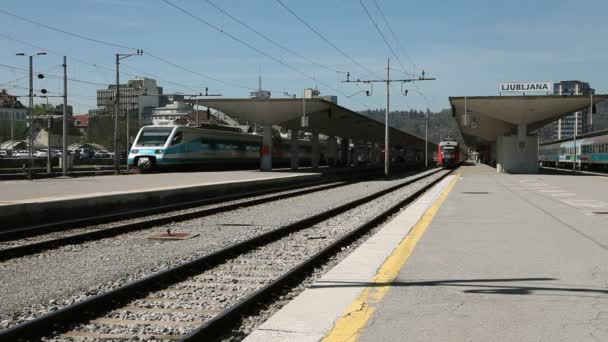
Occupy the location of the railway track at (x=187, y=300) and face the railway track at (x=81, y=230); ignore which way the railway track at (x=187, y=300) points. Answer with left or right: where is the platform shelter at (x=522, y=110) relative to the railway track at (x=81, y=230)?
right

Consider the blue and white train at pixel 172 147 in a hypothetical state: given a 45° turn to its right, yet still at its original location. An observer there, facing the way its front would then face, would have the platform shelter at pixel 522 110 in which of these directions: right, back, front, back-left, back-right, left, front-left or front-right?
back

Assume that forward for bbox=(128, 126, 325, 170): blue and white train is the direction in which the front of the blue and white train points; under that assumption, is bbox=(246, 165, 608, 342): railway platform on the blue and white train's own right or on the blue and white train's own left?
on the blue and white train's own left

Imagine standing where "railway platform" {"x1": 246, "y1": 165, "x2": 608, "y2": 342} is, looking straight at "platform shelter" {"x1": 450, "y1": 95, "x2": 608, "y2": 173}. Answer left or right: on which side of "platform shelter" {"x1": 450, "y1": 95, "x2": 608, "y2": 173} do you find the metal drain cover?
left

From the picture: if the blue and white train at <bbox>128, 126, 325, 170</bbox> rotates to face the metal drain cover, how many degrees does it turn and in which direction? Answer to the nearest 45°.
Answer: approximately 45° to its left

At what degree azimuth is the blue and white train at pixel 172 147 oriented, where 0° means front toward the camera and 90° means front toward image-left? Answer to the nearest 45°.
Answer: approximately 45°

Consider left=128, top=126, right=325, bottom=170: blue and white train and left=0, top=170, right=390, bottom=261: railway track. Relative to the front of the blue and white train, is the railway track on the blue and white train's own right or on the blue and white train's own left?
on the blue and white train's own left
